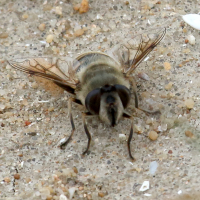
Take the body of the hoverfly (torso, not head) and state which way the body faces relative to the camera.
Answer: toward the camera

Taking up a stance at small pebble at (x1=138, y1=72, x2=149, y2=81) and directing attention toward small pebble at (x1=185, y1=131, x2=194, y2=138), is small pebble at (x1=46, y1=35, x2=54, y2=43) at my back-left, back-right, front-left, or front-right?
back-right

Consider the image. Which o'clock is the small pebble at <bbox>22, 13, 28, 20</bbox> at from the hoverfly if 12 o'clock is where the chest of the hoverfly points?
The small pebble is roughly at 5 o'clock from the hoverfly.

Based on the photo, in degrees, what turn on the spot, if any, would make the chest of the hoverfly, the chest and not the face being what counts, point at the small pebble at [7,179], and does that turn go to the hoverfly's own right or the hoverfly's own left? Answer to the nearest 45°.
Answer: approximately 45° to the hoverfly's own right

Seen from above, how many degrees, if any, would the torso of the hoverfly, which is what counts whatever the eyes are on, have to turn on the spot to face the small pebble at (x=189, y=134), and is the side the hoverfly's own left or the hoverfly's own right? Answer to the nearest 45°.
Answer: approximately 45° to the hoverfly's own left

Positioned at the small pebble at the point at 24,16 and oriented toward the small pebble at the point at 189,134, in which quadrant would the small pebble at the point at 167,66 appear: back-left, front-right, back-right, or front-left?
front-left

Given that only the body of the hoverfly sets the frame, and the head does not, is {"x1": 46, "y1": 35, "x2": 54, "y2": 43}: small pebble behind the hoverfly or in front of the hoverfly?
behind

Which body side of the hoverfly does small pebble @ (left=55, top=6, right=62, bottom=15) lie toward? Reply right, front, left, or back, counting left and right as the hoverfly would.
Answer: back

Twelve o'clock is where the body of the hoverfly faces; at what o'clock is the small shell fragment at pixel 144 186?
The small shell fragment is roughly at 11 o'clock from the hoverfly.

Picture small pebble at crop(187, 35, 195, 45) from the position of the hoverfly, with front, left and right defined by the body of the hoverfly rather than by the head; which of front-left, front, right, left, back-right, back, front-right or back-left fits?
back-left

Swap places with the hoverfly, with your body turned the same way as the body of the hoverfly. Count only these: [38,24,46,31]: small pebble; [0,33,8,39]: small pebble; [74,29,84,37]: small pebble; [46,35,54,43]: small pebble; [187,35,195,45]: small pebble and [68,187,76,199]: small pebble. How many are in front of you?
1

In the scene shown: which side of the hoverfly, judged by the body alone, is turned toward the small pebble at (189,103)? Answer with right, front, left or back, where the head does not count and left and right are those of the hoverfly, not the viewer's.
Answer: left

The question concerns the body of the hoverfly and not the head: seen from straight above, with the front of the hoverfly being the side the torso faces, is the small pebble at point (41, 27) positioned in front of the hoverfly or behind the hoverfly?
behind

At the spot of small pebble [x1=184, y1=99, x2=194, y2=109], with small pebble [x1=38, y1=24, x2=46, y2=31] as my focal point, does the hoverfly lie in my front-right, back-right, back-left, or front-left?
front-left

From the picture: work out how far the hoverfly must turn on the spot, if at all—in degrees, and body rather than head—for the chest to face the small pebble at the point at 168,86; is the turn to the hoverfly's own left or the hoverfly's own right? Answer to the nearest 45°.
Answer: approximately 90° to the hoverfly's own left

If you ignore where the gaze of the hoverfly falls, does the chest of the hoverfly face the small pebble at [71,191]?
yes
